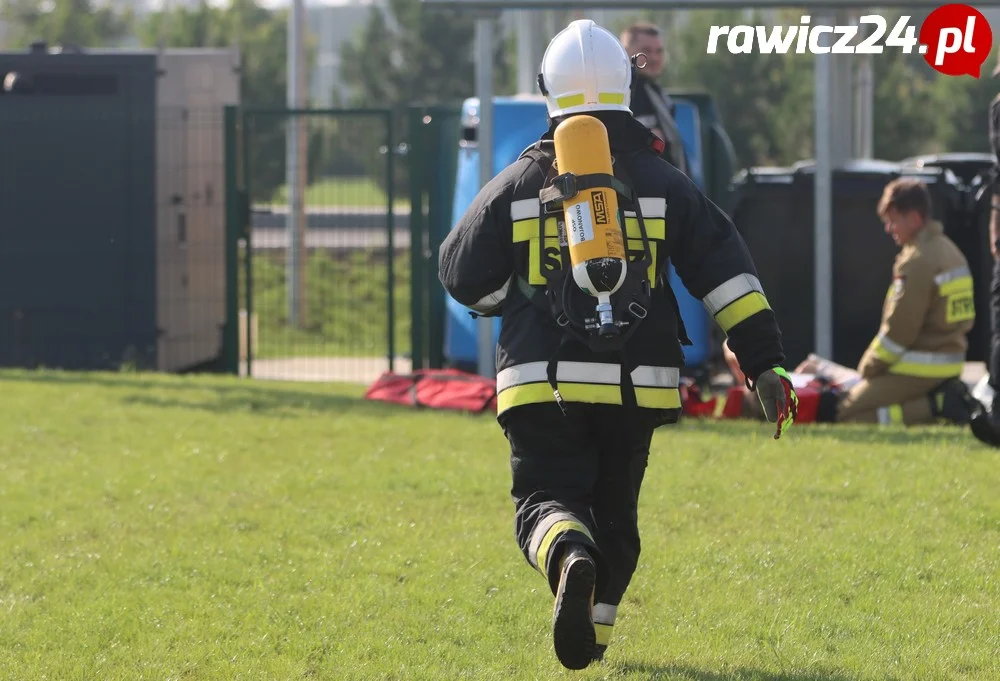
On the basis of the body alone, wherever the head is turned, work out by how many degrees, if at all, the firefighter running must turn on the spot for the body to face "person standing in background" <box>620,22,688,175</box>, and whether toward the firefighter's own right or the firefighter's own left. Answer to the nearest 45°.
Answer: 0° — they already face them

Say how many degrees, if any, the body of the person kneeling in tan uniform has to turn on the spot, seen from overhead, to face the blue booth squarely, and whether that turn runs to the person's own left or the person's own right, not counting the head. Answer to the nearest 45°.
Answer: approximately 45° to the person's own right

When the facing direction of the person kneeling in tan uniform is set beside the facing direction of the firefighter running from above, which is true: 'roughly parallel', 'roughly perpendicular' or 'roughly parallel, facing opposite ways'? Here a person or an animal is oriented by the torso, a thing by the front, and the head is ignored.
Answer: roughly perpendicular

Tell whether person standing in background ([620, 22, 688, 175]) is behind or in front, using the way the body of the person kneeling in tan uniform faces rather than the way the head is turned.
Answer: in front

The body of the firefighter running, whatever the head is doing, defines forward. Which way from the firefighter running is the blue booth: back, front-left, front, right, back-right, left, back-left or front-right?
front

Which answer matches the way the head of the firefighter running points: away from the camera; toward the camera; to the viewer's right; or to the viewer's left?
away from the camera

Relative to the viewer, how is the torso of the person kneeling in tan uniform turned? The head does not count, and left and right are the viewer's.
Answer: facing to the left of the viewer

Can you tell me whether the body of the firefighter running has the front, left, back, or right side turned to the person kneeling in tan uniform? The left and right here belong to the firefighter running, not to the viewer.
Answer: front

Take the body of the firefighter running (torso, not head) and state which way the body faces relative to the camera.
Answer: away from the camera

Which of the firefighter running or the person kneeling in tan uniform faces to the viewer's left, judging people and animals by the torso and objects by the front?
the person kneeling in tan uniform

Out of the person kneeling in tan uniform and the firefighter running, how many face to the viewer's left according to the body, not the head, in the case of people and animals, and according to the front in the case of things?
1

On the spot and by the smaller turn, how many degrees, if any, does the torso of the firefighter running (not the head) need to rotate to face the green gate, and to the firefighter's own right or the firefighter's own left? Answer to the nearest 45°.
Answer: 0° — they already face it

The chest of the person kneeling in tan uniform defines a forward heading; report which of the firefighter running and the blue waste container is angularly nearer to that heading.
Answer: the blue waste container

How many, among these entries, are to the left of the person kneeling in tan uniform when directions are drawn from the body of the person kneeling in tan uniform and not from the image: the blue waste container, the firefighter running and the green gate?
1
